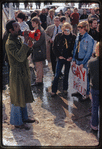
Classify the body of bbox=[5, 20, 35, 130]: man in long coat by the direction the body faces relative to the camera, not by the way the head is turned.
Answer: to the viewer's right

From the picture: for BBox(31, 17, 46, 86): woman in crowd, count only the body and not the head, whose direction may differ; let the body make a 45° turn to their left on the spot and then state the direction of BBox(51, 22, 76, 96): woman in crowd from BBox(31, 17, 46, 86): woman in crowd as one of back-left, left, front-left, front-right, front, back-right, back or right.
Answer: left

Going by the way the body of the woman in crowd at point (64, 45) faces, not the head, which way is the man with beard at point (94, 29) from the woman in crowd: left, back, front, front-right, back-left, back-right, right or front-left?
back-left

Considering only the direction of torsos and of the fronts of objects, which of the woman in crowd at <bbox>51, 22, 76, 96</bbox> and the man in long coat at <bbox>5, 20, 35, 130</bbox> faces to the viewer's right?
the man in long coat

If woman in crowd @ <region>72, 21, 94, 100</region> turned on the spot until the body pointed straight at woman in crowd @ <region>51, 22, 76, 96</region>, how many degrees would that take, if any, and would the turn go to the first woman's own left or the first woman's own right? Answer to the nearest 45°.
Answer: approximately 90° to the first woman's own right

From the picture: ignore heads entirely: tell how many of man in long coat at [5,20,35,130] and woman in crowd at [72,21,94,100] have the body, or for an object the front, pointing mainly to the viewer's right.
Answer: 1

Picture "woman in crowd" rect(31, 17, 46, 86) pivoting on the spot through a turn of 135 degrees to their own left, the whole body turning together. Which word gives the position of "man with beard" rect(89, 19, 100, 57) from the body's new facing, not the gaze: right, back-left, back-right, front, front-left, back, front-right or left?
front-left
